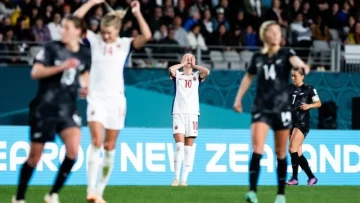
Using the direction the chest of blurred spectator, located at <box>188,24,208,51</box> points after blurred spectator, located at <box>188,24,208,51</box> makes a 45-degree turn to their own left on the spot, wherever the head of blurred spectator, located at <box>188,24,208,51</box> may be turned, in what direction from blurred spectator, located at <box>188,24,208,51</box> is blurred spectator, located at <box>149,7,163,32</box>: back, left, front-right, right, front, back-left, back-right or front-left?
back-right

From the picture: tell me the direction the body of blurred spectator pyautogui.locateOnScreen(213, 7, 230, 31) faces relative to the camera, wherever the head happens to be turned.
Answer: toward the camera

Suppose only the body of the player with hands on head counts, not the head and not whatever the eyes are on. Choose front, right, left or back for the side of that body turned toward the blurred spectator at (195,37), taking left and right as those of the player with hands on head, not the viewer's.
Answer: back

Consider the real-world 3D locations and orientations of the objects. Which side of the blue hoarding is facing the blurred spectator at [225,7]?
back

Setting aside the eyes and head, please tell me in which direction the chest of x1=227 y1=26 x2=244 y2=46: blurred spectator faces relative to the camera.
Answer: toward the camera

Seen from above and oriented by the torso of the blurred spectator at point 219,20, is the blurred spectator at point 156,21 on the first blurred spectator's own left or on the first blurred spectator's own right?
on the first blurred spectator's own right

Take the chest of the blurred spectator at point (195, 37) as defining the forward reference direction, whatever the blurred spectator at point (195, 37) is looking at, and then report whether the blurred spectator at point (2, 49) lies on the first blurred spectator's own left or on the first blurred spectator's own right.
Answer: on the first blurred spectator's own right

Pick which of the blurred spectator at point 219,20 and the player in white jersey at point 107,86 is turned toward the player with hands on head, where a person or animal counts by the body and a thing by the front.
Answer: the blurred spectator

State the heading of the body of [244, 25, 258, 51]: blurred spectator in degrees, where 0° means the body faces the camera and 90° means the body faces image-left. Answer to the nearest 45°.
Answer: approximately 0°
